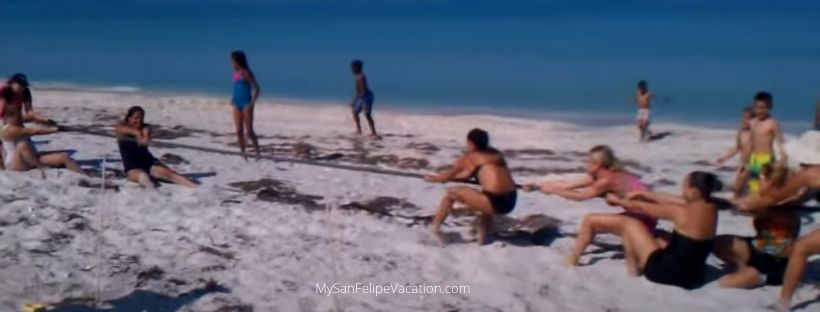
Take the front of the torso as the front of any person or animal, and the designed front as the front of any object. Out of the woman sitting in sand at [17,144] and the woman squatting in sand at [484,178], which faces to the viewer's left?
the woman squatting in sand at [484,178]

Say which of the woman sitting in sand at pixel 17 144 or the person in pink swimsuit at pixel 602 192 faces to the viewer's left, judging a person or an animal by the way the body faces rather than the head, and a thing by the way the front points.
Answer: the person in pink swimsuit

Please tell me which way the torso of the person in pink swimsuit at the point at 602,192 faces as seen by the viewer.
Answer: to the viewer's left

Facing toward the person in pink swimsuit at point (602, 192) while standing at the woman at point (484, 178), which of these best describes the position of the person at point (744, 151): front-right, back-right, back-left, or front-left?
front-left

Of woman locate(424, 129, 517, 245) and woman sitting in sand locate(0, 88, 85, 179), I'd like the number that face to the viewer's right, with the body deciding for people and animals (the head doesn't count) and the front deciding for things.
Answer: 1

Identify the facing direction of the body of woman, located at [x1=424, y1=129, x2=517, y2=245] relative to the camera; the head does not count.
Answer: to the viewer's left

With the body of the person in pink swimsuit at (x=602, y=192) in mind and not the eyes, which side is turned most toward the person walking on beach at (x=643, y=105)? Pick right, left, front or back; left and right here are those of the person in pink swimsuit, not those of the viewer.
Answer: right

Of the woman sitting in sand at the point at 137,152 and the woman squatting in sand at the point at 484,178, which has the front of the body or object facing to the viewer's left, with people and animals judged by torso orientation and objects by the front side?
the woman squatting in sand at the point at 484,178

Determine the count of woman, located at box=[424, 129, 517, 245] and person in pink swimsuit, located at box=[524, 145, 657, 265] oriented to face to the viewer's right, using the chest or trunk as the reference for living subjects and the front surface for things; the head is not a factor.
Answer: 0

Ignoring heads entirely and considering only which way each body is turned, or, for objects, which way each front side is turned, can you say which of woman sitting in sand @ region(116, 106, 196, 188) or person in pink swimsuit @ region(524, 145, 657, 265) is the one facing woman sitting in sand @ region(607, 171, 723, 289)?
woman sitting in sand @ region(116, 106, 196, 188)

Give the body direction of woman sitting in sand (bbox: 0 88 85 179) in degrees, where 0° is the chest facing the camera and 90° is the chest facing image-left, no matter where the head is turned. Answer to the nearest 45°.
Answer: approximately 270°

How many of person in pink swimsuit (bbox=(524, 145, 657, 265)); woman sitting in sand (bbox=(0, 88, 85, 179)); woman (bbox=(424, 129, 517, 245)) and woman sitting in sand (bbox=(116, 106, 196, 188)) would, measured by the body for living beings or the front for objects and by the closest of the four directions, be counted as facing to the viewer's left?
2

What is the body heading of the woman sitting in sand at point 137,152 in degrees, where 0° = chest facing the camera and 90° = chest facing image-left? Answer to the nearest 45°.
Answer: approximately 315°

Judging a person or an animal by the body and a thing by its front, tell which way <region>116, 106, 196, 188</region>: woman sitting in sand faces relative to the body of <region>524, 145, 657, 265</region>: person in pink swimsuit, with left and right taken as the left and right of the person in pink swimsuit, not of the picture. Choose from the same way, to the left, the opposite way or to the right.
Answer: the opposite way

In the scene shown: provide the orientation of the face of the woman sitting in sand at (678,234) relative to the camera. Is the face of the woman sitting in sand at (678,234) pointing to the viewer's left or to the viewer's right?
to the viewer's left

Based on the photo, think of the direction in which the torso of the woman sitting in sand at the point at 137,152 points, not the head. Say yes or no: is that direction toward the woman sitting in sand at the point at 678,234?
yes
